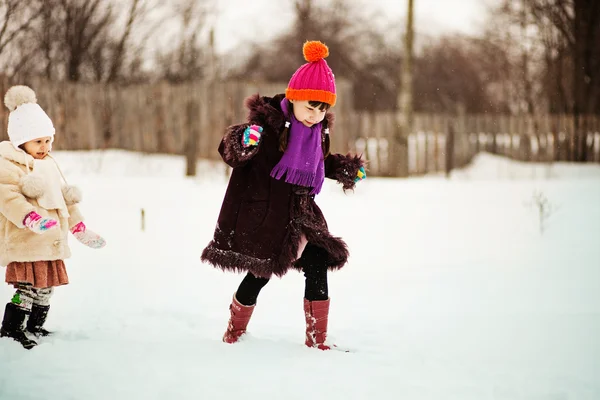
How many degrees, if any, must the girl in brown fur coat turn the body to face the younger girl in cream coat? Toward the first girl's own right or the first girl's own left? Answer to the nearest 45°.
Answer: approximately 135° to the first girl's own right

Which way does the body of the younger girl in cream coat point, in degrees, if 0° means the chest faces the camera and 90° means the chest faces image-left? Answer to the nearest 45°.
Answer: approximately 315°

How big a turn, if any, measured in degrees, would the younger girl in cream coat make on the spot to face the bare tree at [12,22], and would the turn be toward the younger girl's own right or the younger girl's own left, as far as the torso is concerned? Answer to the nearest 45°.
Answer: approximately 135° to the younger girl's own left

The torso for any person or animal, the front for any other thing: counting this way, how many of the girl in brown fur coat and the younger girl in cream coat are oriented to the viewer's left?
0

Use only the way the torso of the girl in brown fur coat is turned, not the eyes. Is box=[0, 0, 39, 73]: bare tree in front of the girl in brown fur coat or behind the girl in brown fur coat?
behind

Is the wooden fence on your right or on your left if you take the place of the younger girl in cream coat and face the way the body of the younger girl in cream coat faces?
on your left

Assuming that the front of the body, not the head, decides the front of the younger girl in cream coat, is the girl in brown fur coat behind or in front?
in front

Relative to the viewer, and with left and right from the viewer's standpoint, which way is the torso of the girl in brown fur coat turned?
facing the viewer and to the right of the viewer

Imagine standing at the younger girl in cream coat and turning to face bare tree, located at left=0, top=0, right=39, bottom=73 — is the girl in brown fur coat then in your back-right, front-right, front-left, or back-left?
back-right

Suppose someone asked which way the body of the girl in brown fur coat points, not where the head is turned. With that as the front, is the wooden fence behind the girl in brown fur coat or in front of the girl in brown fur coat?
behind

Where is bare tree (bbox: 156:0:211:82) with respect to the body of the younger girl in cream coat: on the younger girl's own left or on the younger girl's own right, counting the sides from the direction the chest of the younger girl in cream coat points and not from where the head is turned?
on the younger girl's own left

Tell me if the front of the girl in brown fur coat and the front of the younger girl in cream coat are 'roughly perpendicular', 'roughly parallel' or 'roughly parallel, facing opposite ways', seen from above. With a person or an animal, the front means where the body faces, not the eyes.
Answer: roughly parallel

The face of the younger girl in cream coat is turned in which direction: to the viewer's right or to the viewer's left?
to the viewer's right
